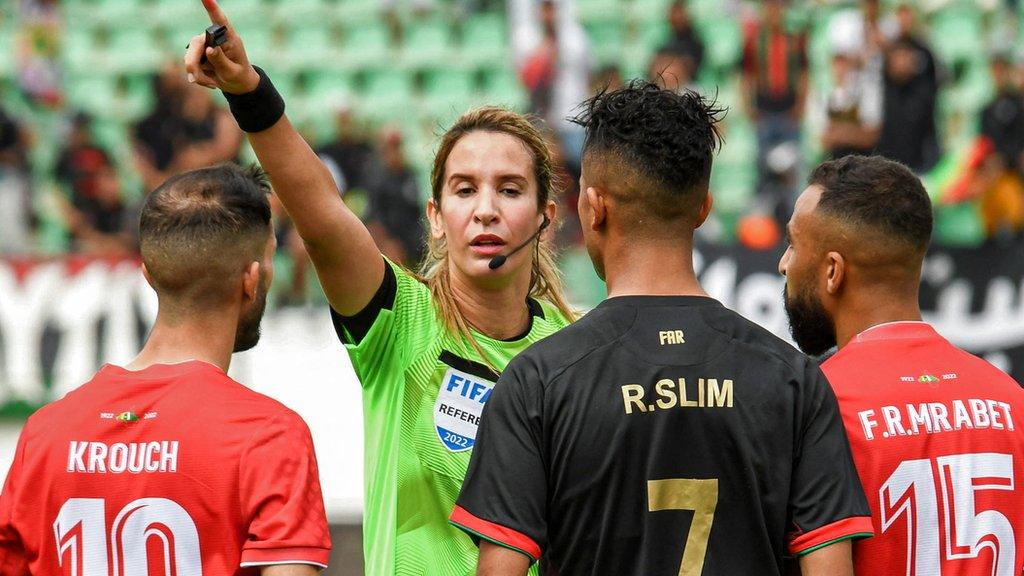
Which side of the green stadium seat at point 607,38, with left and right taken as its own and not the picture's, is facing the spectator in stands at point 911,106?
left

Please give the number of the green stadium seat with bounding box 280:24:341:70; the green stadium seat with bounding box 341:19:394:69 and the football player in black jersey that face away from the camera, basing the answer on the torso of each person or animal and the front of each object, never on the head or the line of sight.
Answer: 1

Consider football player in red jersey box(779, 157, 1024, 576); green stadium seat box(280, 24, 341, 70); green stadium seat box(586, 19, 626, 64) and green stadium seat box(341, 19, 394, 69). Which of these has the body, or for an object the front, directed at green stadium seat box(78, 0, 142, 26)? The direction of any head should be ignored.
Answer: the football player in red jersey

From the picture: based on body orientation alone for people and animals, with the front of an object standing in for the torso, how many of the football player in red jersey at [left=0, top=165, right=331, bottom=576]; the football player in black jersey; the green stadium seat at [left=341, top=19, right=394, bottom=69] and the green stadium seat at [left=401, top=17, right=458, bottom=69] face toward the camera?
2

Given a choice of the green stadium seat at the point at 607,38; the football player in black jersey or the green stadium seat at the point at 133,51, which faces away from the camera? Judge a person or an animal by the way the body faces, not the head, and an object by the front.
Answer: the football player in black jersey

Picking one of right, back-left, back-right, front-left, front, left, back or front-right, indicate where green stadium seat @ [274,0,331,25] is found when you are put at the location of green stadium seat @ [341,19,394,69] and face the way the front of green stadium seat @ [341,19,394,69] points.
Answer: right

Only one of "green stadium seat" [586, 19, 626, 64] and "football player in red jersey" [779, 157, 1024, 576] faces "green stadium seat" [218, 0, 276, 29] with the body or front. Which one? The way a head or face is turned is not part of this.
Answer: the football player in red jersey

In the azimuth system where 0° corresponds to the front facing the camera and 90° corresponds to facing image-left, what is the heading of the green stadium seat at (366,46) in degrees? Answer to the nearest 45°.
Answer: approximately 0°

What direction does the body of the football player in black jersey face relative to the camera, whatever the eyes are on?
away from the camera

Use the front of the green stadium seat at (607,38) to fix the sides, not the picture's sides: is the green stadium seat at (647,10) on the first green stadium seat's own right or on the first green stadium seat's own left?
on the first green stadium seat's own left

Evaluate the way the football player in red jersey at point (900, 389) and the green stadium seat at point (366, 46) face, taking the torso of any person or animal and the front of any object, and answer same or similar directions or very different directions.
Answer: very different directions

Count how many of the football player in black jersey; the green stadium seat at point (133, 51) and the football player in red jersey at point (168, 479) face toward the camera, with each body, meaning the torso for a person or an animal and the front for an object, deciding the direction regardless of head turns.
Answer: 1
